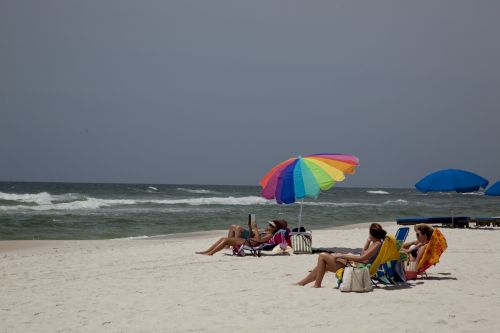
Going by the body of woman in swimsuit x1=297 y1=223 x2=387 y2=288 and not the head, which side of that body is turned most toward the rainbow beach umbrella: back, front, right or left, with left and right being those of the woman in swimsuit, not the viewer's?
right

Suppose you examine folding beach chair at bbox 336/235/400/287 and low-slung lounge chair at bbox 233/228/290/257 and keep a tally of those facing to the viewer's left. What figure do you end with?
2

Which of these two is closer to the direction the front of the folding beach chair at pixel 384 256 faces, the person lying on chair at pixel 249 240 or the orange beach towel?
the person lying on chair

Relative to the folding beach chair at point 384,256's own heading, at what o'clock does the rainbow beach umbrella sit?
The rainbow beach umbrella is roughly at 2 o'clock from the folding beach chair.

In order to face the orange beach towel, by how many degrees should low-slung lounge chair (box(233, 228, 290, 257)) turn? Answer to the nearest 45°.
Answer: approximately 135° to its left

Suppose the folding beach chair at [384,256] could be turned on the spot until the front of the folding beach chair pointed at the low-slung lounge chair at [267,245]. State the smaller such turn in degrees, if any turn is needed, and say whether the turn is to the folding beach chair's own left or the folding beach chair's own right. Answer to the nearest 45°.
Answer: approximately 45° to the folding beach chair's own right

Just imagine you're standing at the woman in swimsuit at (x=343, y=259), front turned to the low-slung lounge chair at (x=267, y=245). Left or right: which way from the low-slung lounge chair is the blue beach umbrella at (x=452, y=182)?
right

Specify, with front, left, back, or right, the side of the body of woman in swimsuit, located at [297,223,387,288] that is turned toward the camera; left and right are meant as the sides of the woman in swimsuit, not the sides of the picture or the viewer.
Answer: left

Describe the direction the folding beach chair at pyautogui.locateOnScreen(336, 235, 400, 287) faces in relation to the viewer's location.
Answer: facing to the left of the viewer

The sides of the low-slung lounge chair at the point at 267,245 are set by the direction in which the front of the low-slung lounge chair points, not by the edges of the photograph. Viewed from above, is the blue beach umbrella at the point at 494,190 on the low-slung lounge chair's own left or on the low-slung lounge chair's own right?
on the low-slung lounge chair's own right

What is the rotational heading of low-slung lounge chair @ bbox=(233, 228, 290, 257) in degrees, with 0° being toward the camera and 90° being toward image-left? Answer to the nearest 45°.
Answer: approximately 90°
